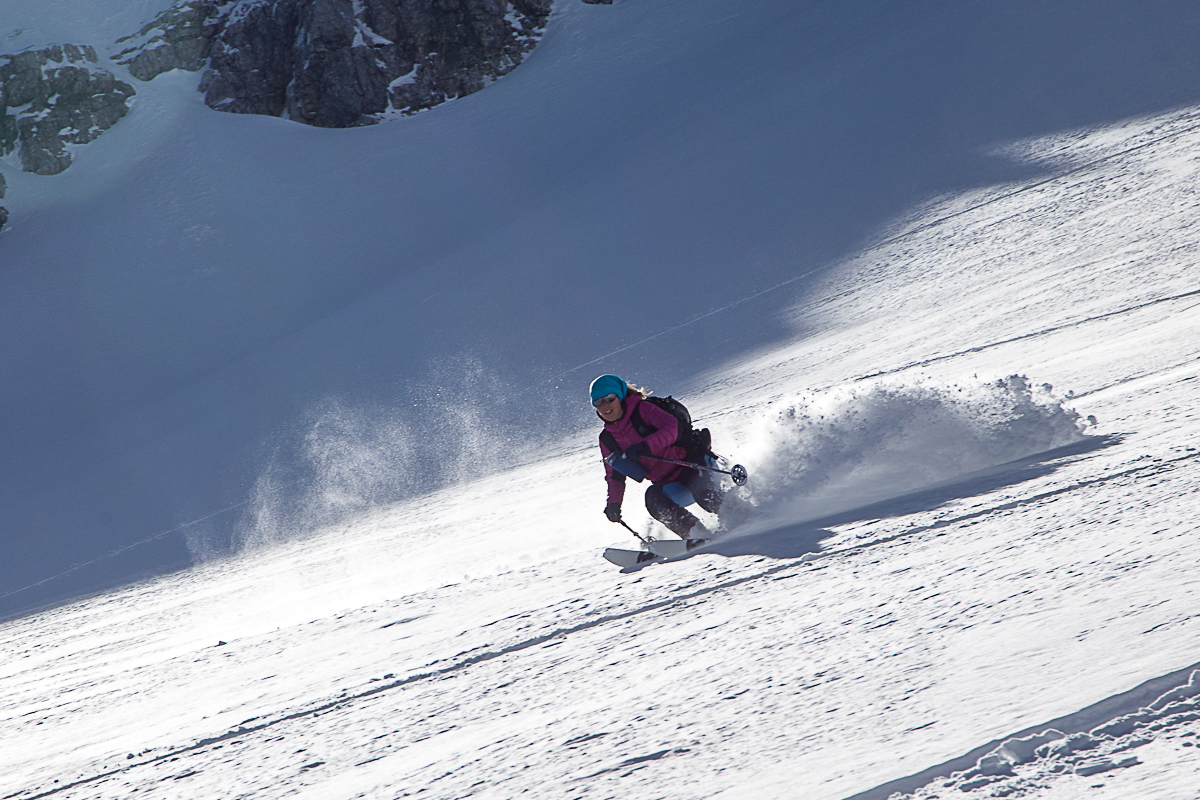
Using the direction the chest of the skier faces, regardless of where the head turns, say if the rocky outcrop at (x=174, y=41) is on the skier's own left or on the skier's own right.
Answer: on the skier's own right

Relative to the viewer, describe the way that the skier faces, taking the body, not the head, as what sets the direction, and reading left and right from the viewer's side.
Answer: facing the viewer and to the left of the viewer

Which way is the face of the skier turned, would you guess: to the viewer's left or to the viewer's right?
to the viewer's left

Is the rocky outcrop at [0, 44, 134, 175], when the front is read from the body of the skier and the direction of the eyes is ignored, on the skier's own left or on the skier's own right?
on the skier's own right

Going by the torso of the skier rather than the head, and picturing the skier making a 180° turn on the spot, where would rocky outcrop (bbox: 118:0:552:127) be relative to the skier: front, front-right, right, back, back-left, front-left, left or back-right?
front-left
